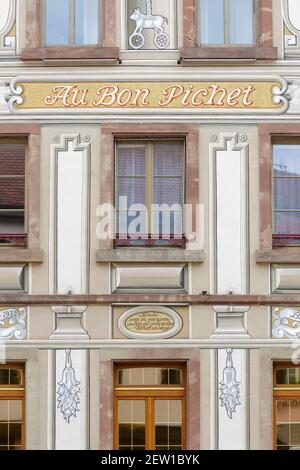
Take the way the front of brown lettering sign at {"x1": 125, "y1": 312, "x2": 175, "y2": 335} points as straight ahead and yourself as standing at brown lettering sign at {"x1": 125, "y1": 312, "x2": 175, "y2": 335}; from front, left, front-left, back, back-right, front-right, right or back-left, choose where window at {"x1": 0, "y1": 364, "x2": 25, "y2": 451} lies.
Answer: right

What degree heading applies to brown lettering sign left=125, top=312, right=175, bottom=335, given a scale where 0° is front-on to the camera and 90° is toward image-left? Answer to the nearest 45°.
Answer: approximately 0°
